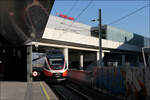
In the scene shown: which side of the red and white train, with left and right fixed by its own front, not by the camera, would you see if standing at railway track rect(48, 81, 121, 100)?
front

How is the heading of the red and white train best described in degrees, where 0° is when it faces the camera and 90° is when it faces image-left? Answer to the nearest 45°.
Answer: approximately 0°
